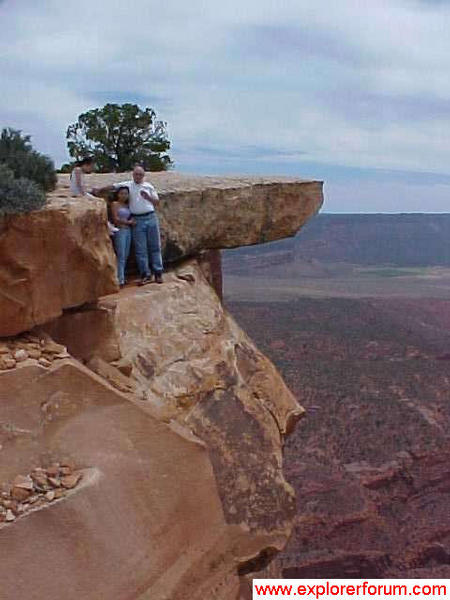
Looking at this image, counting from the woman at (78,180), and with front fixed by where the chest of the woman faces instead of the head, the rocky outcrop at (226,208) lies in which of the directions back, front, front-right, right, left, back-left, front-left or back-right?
front-left

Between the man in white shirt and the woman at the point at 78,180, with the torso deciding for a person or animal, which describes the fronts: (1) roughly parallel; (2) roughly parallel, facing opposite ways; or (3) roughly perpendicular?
roughly perpendicular

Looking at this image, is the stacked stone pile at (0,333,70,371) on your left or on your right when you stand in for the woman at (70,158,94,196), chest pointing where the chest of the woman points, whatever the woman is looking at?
on your right

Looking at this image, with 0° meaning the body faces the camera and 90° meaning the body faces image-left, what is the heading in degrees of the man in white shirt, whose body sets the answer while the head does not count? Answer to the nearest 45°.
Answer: approximately 0°

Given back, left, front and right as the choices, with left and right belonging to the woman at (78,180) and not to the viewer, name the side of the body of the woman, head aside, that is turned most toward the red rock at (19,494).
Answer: right

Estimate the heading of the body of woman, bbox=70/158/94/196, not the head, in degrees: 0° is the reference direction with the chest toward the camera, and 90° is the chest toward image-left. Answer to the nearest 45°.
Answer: approximately 270°

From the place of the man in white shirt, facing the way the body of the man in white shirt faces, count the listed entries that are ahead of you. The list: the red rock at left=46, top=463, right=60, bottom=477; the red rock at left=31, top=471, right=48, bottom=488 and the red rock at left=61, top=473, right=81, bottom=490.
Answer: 3

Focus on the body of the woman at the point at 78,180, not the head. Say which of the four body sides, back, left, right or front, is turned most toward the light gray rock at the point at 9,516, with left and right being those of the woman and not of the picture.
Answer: right
